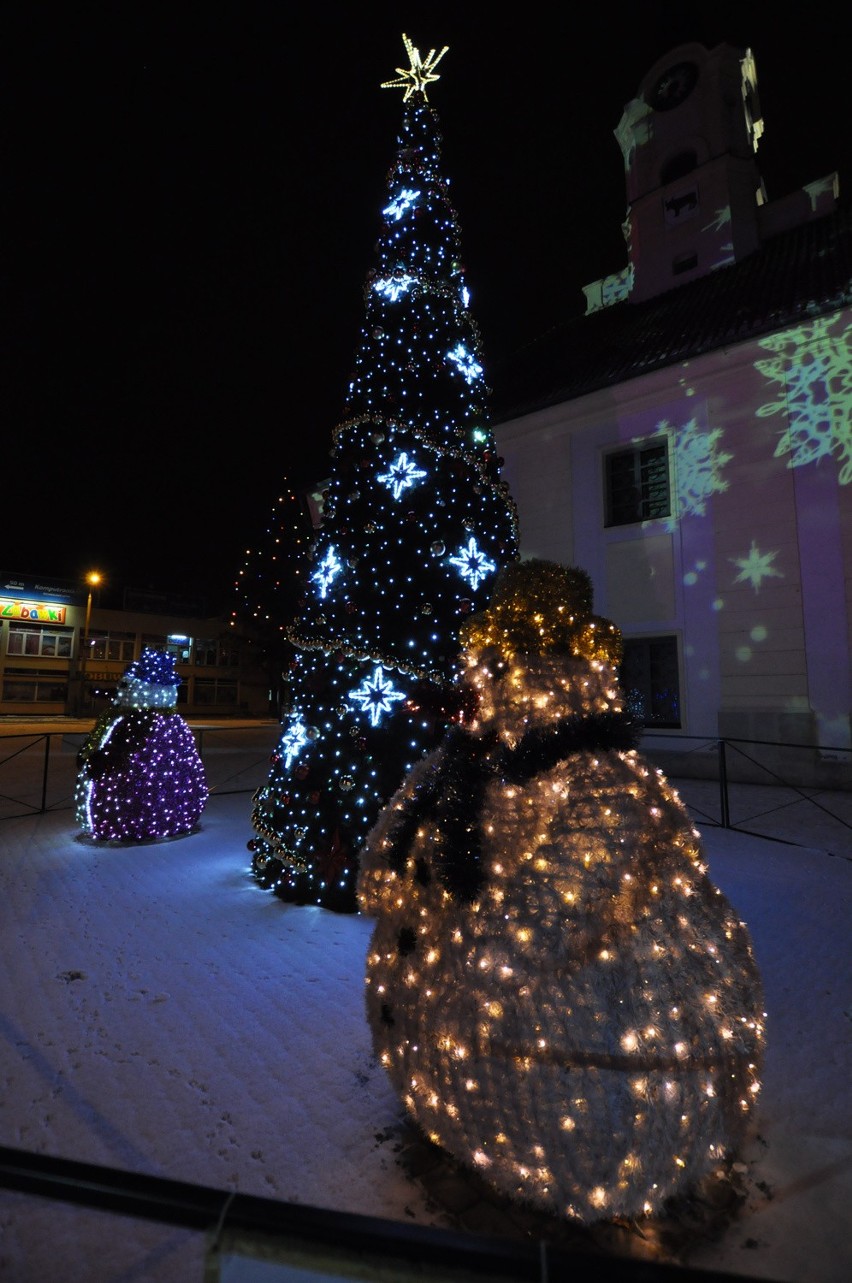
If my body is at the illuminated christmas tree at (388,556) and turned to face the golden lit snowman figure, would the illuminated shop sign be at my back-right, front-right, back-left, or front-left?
back-right

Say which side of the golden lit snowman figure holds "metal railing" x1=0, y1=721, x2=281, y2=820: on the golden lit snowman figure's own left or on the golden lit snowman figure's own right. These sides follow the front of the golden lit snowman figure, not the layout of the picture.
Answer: on the golden lit snowman figure's own right

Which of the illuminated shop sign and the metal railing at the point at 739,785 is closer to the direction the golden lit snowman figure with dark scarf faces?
the illuminated shop sign

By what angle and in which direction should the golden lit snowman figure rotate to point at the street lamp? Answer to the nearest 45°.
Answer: approximately 90° to its right
